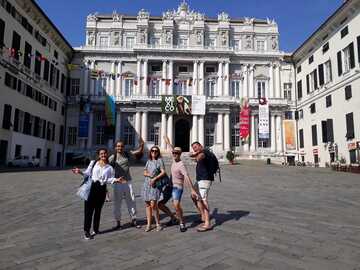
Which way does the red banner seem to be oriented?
toward the camera

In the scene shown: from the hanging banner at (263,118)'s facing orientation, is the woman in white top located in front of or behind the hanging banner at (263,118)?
in front

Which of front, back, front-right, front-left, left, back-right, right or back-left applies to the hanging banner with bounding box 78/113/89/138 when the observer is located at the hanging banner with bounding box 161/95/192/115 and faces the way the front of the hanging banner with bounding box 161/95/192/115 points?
right

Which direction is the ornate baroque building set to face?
toward the camera

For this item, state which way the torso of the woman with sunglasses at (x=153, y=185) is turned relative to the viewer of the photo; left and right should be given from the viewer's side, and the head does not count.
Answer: facing the viewer

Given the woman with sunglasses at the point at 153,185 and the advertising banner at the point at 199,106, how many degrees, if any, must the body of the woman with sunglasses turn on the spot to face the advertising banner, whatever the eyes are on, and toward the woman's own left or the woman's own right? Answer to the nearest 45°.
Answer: approximately 180°

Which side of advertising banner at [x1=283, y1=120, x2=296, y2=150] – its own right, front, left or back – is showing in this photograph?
front

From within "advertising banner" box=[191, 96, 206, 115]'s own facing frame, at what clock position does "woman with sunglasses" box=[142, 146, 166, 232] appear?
The woman with sunglasses is roughly at 12 o'clock from the advertising banner.
